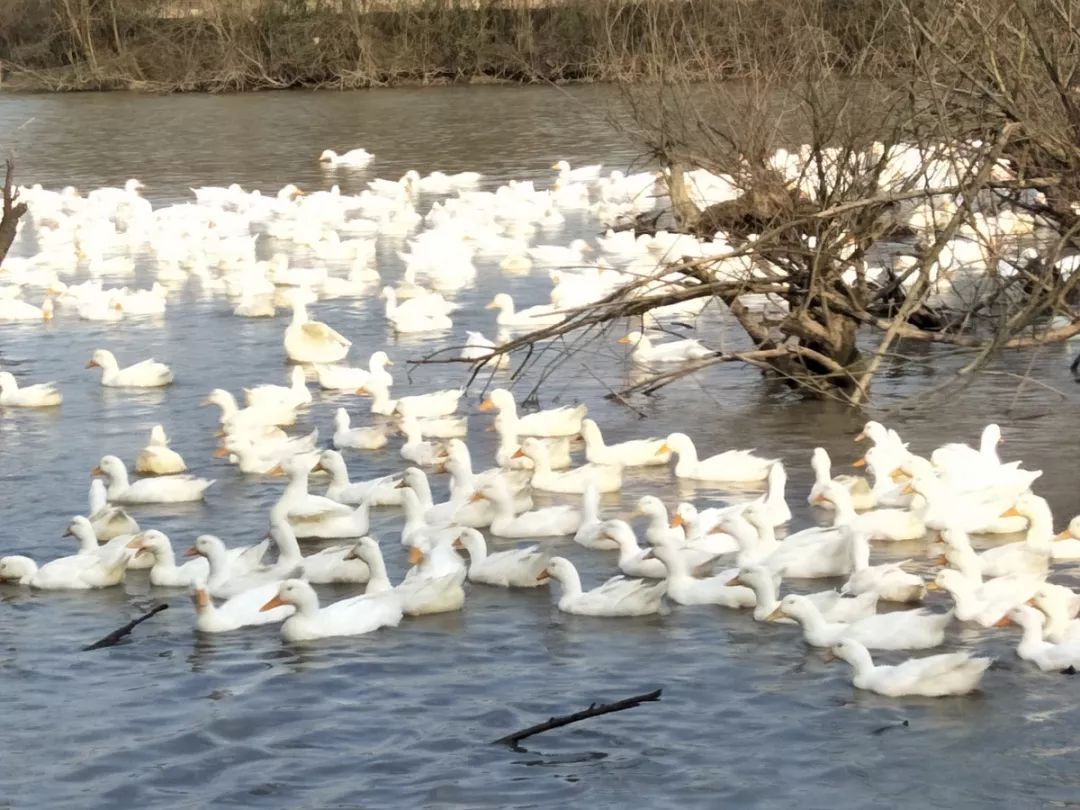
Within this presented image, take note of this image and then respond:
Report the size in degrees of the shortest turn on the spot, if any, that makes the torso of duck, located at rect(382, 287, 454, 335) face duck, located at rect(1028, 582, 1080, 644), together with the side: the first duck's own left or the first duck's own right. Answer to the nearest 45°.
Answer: approximately 90° to the first duck's own left

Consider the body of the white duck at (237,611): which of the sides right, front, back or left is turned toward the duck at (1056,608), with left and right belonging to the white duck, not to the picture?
back

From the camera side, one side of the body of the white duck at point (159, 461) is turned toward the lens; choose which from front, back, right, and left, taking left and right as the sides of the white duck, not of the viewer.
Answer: back

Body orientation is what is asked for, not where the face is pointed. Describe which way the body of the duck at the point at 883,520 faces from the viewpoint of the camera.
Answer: to the viewer's left

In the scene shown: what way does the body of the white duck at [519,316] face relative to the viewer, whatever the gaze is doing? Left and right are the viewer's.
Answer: facing to the left of the viewer

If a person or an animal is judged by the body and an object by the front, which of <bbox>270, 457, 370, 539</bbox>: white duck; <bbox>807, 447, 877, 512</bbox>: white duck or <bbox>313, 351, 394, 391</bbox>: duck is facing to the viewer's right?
the duck

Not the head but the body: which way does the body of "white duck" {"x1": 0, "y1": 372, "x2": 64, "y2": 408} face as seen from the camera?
to the viewer's left

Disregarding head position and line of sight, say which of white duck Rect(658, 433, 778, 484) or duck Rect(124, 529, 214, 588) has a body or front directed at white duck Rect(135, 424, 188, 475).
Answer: white duck Rect(658, 433, 778, 484)

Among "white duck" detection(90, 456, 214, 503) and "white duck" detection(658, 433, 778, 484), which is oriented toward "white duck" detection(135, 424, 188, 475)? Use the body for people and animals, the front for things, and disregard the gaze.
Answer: "white duck" detection(658, 433, 778, 484)

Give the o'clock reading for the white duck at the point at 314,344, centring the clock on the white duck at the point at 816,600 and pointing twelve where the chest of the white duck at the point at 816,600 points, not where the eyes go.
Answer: the white duck at the point at 314,344 is roughly at 2 o'clock from the white duck at the point at 816,600.

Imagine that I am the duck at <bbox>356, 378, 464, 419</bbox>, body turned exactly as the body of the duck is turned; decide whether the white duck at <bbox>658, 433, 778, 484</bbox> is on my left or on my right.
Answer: on my left

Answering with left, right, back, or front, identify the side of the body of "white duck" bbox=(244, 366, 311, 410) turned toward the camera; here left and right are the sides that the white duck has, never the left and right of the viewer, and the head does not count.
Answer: right

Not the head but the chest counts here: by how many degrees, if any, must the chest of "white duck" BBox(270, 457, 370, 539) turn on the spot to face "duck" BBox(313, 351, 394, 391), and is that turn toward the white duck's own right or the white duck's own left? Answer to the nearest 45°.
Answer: approximately 90° to the white duck's own right

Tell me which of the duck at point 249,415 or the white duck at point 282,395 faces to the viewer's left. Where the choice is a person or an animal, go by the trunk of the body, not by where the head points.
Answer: the duck

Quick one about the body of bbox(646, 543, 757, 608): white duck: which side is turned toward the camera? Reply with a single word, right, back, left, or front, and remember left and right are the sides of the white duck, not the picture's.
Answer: left

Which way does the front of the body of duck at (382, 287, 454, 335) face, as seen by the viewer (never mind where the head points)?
to the viewer's left

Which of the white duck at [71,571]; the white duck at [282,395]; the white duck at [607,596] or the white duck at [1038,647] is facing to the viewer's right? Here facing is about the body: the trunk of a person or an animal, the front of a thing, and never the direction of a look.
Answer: the white duck at [282,395]
